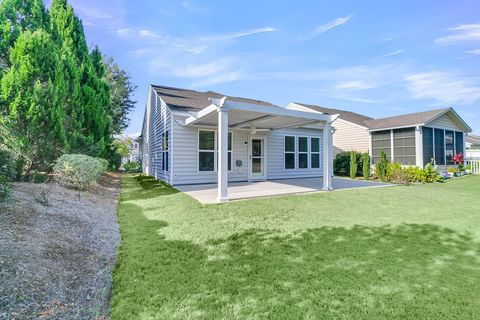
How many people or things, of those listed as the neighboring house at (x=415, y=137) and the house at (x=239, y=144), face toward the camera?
0

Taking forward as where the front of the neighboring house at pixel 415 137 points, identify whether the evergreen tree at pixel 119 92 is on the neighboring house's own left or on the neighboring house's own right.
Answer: on the neighboring house's own left

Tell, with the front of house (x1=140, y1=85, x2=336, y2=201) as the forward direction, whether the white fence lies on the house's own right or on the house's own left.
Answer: on the house's own right

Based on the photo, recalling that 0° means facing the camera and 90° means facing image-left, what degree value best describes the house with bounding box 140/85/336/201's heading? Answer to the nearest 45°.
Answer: approximately 135°

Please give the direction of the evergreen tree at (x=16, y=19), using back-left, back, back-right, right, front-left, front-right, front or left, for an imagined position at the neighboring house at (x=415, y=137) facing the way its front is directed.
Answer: left

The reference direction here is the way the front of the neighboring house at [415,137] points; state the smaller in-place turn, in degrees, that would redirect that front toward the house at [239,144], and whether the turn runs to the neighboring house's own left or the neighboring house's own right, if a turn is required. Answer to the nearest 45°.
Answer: approximately 90° to the neighboring house's own left

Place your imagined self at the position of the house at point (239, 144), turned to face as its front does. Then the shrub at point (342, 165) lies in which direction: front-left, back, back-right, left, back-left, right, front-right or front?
right

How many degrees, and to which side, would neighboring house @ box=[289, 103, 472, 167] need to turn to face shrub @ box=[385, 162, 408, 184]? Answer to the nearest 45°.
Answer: approximately 135° to its left

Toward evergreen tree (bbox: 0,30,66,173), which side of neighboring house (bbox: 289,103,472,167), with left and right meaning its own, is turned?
left

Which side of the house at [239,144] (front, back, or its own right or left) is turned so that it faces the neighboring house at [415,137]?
right

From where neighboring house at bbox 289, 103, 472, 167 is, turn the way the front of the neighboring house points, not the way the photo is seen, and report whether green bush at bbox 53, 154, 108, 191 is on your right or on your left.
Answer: on your left

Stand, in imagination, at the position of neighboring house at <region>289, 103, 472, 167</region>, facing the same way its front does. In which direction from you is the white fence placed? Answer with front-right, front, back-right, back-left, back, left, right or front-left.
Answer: right

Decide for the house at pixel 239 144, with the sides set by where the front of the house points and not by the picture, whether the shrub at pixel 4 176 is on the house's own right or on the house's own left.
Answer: on the house's own left

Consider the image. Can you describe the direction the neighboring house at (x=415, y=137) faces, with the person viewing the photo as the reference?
facing away from the viewer and to the left of the viewer
